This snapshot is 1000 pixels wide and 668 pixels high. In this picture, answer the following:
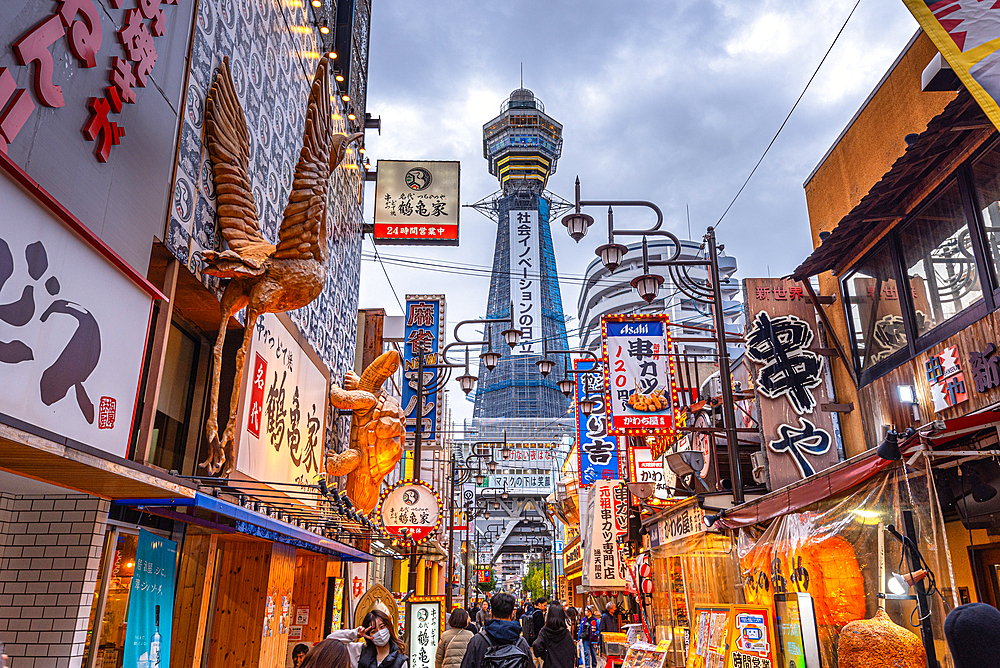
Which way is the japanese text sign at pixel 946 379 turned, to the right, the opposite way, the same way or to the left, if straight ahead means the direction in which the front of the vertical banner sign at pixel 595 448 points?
to the right

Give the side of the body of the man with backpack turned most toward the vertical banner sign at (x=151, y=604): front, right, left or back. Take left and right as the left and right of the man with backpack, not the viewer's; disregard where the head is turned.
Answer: left

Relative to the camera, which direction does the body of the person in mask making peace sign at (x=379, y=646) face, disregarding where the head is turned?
toward the camera

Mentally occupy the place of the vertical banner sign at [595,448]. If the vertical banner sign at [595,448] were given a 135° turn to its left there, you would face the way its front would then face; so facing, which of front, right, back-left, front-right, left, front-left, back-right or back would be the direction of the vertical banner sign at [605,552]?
back-right

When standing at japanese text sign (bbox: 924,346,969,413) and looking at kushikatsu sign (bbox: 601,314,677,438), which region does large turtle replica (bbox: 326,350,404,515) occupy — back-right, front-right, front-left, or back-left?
front-left

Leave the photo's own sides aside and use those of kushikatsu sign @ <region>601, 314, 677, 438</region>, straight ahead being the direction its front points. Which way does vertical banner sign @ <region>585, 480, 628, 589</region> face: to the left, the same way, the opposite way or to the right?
the same way

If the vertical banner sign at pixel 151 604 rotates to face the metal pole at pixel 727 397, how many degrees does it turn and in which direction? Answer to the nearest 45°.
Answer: approximately 45° to its left

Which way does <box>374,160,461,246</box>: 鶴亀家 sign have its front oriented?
toward the camera

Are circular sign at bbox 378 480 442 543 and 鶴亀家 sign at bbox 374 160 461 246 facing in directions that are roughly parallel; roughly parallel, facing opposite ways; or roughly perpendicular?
roughly parallel

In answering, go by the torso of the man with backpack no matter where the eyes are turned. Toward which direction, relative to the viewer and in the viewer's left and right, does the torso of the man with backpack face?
facing away from the viewer

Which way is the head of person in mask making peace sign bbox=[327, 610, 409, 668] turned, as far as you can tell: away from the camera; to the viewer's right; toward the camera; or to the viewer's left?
toward the camera

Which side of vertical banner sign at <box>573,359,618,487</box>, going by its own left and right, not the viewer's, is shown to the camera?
front

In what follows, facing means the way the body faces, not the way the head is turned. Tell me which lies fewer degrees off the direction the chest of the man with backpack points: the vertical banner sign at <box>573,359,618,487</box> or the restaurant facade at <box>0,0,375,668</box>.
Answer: the vertical banner sign

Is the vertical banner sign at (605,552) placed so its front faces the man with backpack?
yes
